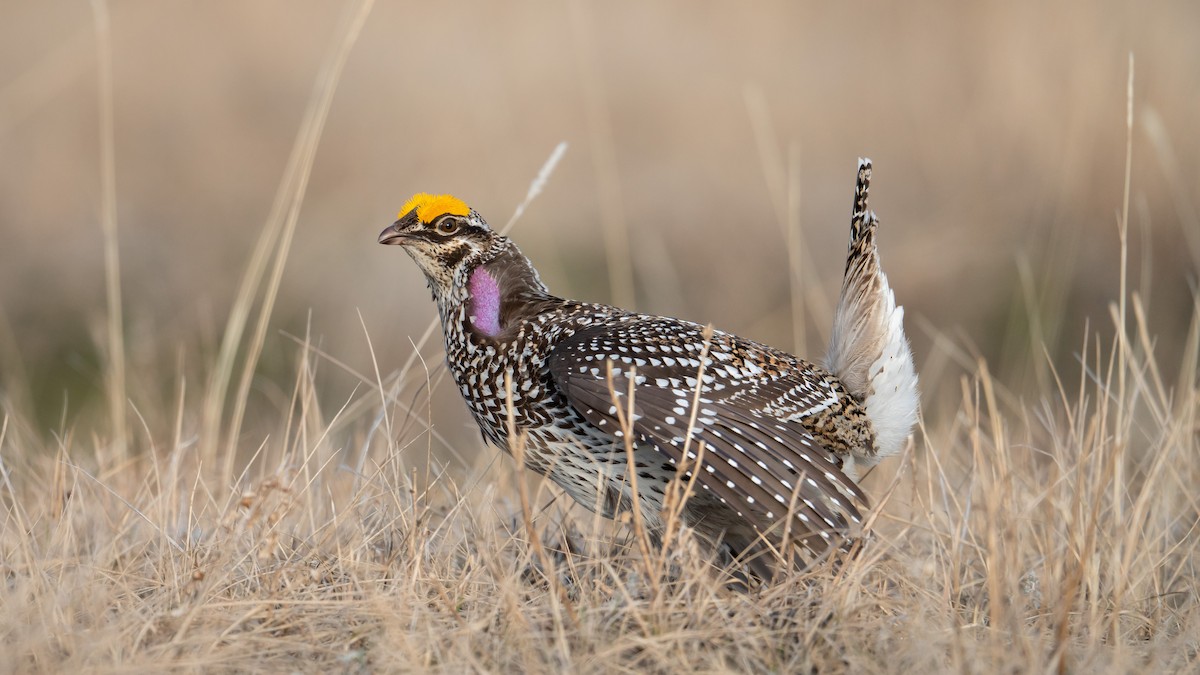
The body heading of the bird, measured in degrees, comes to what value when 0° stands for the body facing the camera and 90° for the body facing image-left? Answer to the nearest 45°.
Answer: approximately 90°
